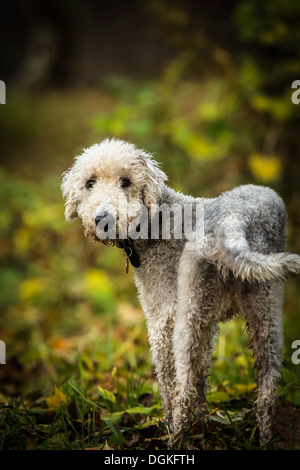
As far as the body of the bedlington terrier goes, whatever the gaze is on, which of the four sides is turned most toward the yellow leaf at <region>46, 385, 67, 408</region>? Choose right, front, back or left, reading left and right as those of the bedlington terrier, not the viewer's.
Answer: front

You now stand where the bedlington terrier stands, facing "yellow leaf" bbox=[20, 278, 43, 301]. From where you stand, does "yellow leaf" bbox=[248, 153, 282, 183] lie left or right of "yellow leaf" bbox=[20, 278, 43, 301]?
right

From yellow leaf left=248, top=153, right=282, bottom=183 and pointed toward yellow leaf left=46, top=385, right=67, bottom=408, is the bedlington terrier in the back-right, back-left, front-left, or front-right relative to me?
front-left

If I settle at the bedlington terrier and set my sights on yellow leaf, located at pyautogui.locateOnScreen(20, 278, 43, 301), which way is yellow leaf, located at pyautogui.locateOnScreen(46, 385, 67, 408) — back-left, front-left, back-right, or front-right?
front-left

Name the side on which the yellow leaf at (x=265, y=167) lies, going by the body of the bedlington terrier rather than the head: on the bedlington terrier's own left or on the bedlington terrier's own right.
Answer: on the bedlington terrier's own right
